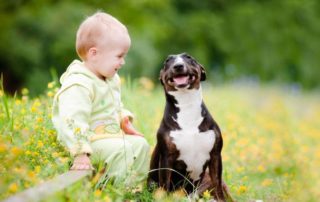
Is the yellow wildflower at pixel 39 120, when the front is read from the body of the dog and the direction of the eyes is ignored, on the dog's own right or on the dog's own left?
on the dog's own right

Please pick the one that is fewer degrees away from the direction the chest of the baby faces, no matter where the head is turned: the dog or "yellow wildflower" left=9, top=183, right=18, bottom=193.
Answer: the dog

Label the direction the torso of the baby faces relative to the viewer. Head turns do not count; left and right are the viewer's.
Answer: facing the viewer and to the right of the viewer

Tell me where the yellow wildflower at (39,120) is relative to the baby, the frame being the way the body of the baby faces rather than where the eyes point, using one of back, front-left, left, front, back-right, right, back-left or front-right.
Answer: back

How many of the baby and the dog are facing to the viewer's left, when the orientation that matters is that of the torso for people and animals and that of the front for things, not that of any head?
0

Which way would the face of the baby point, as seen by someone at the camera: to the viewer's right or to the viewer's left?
to the viewer's right

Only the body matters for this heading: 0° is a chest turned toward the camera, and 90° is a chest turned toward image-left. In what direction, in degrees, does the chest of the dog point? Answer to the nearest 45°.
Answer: approximately 0°

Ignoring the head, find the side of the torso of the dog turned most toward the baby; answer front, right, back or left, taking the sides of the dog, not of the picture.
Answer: right
